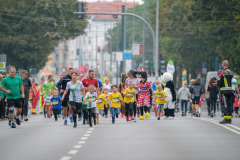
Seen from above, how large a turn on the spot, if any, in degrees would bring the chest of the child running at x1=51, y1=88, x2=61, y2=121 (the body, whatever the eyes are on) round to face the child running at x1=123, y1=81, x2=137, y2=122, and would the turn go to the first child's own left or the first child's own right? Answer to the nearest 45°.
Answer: approximately 45° to the first child's own left

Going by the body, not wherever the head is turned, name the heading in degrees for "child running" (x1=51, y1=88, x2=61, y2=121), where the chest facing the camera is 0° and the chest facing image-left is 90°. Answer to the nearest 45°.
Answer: approximately 0°

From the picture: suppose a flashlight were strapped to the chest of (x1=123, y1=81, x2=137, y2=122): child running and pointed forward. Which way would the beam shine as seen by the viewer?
toward the camera

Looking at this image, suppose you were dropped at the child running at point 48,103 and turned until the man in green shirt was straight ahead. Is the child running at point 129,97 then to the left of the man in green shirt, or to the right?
left

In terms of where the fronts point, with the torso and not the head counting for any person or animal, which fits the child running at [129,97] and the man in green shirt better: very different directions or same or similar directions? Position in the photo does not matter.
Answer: same or similar directions

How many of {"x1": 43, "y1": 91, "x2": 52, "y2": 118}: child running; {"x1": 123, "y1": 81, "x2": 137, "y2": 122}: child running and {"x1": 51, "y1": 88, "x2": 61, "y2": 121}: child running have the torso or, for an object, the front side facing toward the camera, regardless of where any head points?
3

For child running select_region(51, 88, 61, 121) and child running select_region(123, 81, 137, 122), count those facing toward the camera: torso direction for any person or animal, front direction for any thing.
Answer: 2

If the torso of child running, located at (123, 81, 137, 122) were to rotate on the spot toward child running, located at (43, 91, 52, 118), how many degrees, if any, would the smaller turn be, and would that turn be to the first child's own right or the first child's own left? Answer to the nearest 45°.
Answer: approximately 135° to the first child's own right

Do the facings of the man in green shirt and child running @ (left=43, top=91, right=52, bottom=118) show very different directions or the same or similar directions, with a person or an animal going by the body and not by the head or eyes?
same or similar directions

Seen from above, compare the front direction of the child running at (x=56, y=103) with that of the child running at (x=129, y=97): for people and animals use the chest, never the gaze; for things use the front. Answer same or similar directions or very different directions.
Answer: same or similar directions

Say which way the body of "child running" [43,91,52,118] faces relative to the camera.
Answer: toward the camera

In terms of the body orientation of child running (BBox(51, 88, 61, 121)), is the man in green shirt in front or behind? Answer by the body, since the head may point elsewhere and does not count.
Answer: in front
